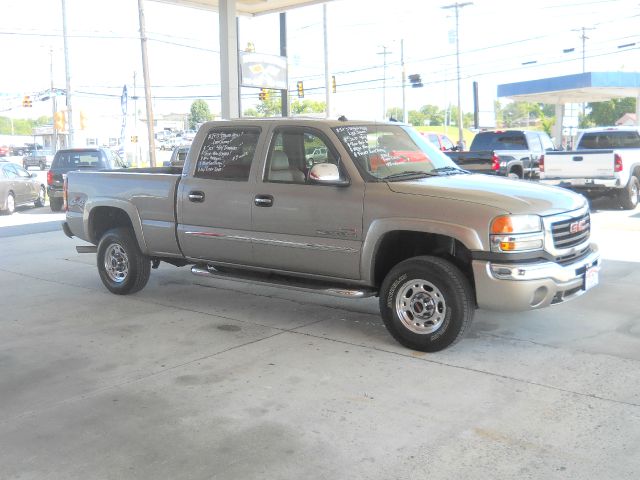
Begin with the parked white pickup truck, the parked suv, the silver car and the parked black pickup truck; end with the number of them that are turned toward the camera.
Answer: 0

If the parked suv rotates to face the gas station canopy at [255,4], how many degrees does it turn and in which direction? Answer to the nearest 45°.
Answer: approximately 90° to its right

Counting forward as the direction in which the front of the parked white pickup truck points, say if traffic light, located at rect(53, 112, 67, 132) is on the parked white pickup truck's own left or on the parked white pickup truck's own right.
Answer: on the parked white pickup truck's own left

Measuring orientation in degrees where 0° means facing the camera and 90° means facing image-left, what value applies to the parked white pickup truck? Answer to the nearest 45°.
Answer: approximately 225°

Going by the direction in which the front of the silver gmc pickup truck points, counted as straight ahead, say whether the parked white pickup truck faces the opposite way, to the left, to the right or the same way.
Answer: to the left

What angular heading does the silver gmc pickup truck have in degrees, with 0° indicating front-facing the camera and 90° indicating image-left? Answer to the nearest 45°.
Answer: approximately 315°

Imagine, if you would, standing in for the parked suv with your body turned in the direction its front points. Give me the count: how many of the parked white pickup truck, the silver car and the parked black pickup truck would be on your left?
1

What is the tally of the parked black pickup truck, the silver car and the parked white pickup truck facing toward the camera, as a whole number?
0

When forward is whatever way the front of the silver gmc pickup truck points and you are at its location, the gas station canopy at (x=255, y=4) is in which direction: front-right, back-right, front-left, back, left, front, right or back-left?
back-left

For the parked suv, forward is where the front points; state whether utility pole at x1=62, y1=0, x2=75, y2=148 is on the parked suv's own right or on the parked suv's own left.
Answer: on the parked suv's own left

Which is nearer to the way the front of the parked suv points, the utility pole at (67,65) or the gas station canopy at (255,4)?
the utility pole

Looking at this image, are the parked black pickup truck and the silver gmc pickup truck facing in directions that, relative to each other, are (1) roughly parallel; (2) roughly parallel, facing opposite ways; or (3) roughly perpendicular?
roughly perpendicular

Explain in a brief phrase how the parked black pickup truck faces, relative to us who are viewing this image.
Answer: facing away from the viewer and to the right of the viewer

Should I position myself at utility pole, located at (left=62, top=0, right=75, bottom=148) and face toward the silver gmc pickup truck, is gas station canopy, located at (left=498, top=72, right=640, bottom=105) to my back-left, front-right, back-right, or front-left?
front-left
